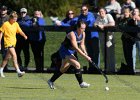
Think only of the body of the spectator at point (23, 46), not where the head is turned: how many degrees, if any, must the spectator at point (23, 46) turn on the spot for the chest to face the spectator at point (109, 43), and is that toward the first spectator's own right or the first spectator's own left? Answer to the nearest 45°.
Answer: approximately 90° to the first spectator's own left

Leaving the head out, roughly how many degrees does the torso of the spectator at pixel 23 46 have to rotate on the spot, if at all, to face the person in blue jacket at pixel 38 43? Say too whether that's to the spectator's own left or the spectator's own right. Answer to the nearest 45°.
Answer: approximately 90° to the spectator's own left

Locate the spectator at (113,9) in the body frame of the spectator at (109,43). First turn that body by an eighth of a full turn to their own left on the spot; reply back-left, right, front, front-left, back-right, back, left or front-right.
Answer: back-left

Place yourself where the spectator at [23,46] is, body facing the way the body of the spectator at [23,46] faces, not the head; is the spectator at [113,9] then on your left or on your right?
on your left

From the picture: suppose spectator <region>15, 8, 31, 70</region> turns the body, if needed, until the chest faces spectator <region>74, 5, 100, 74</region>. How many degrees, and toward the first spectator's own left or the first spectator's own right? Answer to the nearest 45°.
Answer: approximately 90° to the first spectator's own left

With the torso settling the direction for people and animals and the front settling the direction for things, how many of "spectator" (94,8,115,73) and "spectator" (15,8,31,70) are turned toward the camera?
2

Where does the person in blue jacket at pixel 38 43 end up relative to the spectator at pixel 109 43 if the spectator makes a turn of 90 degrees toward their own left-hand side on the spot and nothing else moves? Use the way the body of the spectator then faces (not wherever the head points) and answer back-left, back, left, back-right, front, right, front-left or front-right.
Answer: back

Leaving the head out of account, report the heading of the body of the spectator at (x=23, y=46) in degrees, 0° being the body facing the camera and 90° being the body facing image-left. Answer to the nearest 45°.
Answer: approximately 0°

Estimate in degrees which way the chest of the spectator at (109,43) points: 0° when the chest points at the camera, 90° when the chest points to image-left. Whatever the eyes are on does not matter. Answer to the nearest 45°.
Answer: approximately 0°

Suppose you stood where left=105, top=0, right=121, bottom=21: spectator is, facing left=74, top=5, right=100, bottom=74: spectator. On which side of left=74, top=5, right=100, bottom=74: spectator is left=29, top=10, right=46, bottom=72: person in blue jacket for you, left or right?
right

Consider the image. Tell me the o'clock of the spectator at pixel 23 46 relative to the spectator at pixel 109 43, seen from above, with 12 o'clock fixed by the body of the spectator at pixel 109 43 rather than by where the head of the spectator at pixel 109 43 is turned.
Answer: the spectator at pixel 23 46 is roughly at 3 o'clock from the spectator at pixel 109 43.

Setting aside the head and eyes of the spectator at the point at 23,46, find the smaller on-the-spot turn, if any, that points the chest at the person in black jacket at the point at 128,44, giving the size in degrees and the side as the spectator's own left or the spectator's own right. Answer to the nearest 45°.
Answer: approximately 90° to the spectator's own left

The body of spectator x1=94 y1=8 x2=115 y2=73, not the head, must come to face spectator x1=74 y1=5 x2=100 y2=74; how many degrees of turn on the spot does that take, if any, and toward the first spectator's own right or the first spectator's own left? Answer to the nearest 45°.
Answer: approximately 90° to the first spectator's own right
